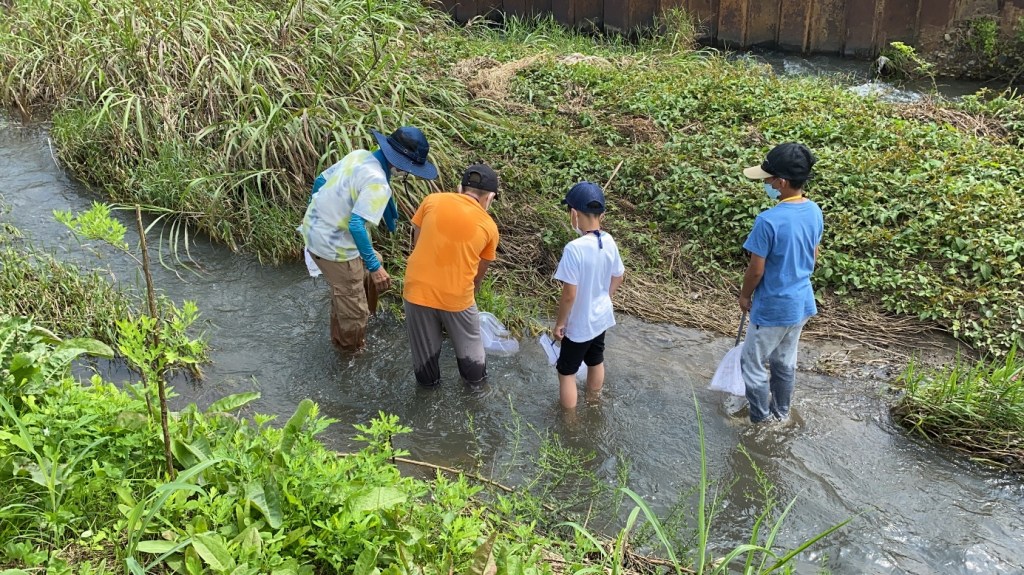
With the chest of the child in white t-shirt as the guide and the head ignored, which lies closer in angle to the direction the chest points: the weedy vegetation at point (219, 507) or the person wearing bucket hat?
the person wearing bucket hat

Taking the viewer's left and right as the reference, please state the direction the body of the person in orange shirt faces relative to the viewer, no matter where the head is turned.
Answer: facing away from the viewer and to the right of the viewer

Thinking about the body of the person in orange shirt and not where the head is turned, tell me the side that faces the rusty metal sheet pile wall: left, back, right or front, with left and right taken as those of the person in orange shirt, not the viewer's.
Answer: front

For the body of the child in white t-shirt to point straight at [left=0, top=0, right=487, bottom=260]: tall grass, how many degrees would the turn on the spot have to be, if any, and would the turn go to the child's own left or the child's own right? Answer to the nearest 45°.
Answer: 0° — they already face it

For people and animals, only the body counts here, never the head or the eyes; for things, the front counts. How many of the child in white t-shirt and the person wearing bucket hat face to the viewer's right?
1

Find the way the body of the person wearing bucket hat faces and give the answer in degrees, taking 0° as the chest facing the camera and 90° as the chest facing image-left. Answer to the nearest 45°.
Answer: approximately 270°

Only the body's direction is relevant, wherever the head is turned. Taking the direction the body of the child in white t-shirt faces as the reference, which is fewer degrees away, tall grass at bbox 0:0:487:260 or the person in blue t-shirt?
the tall grass

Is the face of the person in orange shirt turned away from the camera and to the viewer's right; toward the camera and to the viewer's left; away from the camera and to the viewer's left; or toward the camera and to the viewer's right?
away from the camera and to the viewer's right

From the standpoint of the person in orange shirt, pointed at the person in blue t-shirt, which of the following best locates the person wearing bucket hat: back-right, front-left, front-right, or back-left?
back-left

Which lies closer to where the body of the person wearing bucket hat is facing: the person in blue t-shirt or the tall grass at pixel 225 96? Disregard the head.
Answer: the person in blue t-shirt

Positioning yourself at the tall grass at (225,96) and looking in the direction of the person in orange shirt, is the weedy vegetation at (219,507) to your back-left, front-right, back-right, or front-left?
front-right

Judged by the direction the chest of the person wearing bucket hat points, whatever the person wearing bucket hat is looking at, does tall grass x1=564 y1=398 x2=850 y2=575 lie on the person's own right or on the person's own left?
on the person's own right

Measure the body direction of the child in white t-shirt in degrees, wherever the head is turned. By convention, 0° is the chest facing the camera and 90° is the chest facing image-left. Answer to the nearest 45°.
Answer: approximately 135°
